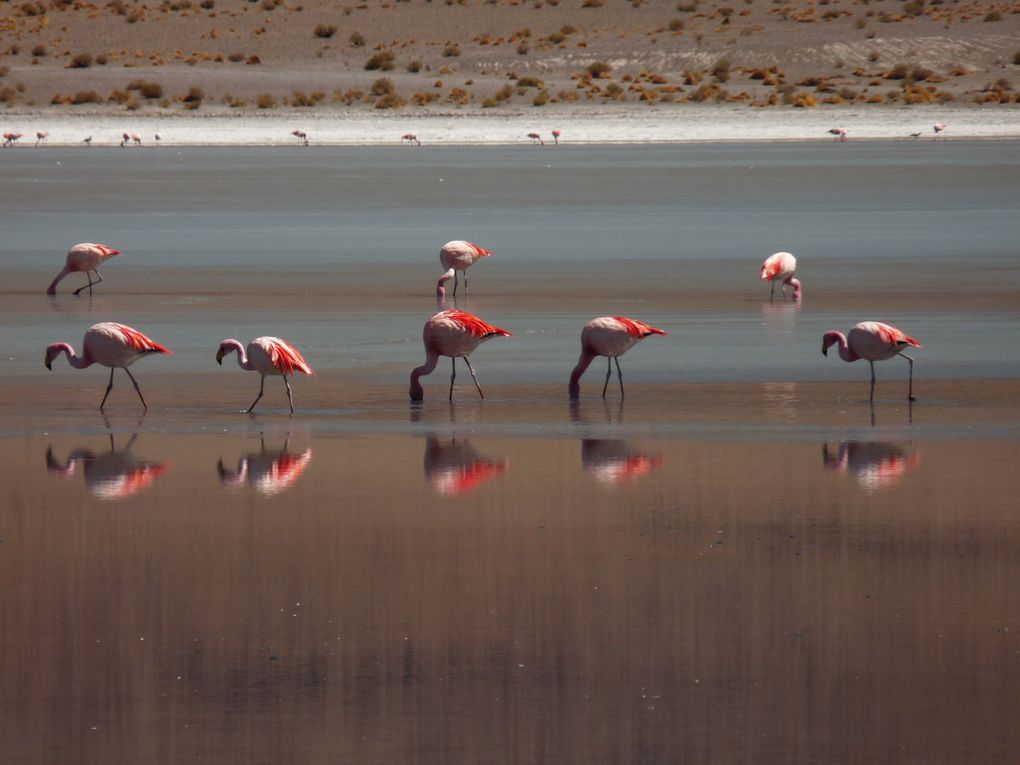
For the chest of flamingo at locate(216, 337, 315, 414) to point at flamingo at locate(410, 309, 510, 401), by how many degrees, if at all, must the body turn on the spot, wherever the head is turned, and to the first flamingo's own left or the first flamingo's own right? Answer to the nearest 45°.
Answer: approximately 180°

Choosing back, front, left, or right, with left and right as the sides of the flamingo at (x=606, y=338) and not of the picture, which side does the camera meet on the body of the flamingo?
left

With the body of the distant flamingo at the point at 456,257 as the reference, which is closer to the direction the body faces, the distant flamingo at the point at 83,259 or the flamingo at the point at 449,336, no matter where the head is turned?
the distant flamingo

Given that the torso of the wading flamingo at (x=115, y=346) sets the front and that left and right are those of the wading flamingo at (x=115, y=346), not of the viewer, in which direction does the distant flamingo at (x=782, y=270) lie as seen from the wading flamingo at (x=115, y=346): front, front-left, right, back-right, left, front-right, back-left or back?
back-right

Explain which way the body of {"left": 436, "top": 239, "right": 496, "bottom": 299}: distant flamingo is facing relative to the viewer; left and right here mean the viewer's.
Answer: facing to the left of the viewer

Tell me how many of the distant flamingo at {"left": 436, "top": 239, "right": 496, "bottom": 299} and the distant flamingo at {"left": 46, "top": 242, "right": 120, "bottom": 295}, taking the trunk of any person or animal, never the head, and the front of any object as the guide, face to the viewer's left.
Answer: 2

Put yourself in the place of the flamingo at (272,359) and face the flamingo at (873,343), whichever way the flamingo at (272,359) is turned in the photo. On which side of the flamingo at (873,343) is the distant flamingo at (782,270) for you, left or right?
left

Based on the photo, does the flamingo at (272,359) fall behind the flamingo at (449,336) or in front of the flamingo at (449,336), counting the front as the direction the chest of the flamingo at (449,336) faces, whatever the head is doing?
in front

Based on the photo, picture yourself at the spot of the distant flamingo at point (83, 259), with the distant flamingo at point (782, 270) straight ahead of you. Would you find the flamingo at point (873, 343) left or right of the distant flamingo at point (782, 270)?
right

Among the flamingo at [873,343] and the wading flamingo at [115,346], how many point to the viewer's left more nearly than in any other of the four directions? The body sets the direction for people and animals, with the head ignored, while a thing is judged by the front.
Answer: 2

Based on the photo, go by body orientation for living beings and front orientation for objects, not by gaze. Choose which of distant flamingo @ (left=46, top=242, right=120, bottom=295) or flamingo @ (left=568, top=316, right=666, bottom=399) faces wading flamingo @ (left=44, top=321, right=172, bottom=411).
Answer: the flamingo

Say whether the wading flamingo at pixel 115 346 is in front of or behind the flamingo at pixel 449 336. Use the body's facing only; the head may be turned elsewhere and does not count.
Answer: in front

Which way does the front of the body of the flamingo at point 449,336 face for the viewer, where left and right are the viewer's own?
facing to the left of the viewer

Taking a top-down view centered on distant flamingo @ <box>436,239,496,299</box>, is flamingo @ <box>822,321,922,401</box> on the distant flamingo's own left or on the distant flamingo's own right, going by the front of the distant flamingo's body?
on the distant flamingo's own left

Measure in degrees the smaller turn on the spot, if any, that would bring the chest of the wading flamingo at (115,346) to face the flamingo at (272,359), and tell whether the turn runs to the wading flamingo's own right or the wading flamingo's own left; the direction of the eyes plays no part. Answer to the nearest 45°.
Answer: approximately 135° to the wading flamingo's own left
